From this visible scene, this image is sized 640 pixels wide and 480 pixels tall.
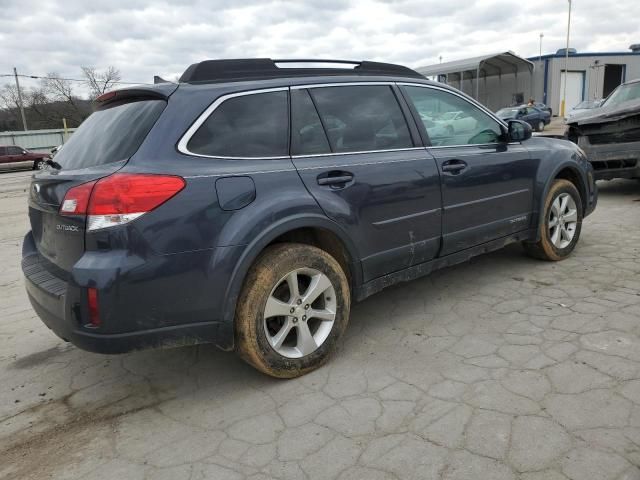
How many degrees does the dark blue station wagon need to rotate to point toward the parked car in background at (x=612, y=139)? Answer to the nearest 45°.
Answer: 0° — it already faces it

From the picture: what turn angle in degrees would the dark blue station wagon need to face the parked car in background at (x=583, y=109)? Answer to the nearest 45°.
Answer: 0° — it already faces it

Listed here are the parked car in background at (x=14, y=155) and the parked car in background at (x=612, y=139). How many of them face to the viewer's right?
1

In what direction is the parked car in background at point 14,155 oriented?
to the viewer's right

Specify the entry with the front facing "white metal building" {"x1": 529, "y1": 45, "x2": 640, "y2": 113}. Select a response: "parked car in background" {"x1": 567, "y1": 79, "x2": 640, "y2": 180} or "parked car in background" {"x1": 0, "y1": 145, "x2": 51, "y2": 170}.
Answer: "parked car in background" {"x1": 0, "y1": 145, "x2": 51, "y2": 170}

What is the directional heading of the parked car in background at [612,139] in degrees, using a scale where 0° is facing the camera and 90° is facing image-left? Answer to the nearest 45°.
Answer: approximately 45°

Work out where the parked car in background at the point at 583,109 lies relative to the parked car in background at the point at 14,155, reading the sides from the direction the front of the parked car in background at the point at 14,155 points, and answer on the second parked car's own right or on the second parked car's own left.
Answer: on the second parked car's own right
